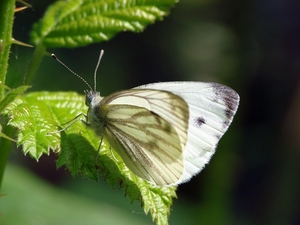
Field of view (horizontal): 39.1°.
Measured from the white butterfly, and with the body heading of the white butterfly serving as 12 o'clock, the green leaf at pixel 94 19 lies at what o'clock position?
The green leaf is roughly at 1 o'clock from the white butterfly.

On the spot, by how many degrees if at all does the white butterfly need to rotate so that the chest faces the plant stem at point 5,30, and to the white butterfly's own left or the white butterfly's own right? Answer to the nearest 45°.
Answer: approximately 45° to the white butterfly's own left

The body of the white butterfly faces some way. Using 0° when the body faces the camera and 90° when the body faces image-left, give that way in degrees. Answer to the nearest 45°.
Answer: approximately 90°
